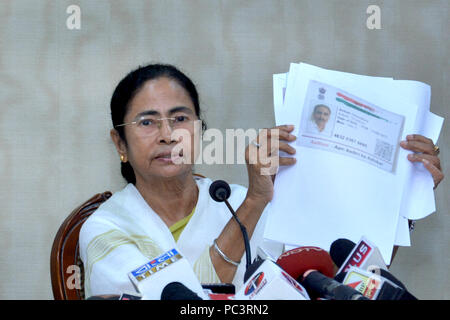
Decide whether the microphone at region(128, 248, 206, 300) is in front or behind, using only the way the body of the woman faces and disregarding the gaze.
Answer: in front

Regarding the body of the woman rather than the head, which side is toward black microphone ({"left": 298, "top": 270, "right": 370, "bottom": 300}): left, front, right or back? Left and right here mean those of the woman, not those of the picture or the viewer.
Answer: front

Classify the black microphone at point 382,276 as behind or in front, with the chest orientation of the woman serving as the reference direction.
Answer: in front

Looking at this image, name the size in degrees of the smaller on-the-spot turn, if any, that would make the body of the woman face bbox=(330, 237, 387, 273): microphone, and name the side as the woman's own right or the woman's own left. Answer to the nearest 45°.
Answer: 0° — they already face it

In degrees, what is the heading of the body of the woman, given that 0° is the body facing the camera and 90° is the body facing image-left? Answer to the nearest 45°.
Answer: approximately 315°

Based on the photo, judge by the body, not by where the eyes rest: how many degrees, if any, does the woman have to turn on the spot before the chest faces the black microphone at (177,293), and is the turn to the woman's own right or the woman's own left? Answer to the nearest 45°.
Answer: approximately 45° to the woman's own right
